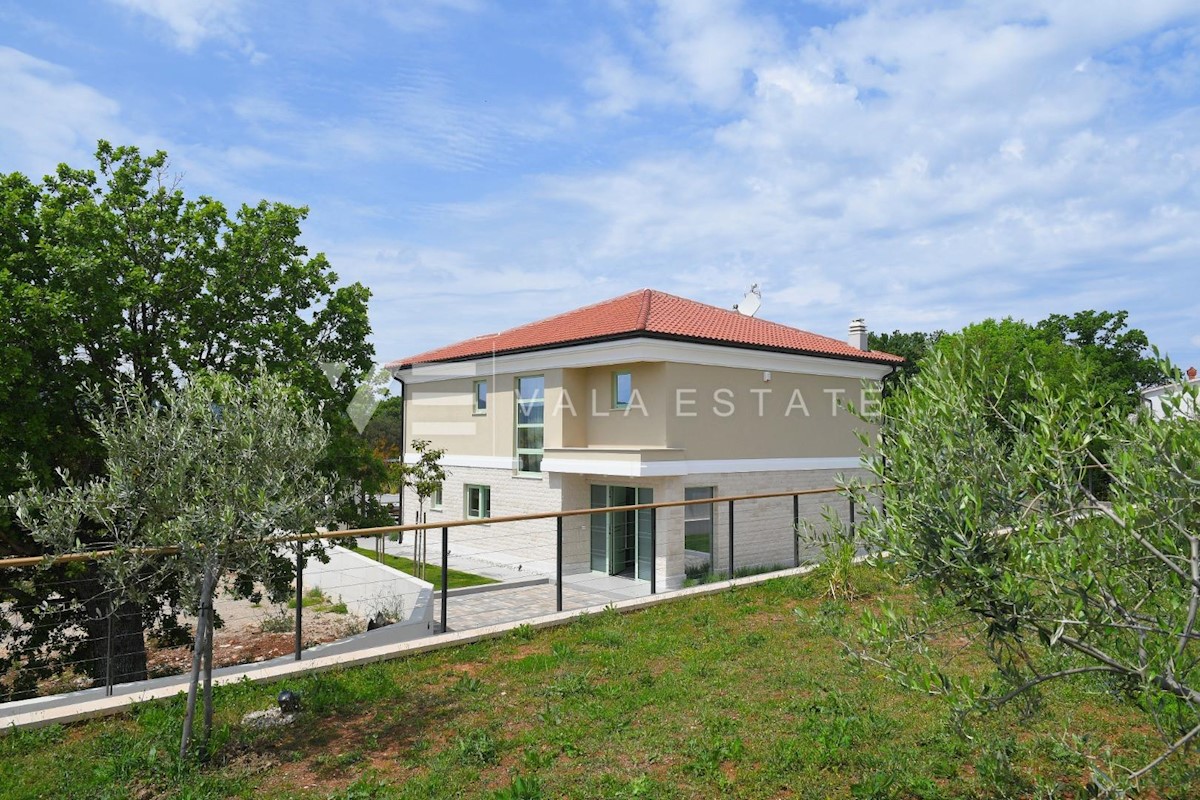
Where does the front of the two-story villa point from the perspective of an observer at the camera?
facing the viewer and to the left of the viewer

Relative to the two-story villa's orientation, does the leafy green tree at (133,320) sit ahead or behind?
ahead

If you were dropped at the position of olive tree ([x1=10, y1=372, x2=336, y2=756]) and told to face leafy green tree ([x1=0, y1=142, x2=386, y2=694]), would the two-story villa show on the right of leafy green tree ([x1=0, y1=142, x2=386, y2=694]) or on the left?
right

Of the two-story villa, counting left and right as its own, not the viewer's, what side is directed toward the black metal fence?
front

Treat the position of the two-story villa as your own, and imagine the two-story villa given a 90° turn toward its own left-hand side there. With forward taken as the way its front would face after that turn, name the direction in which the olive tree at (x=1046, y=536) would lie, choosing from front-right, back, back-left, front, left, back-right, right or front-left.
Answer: front-right
